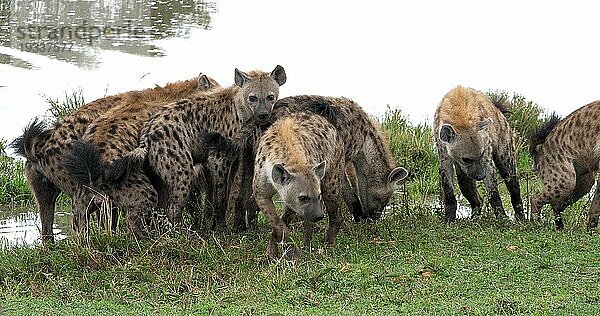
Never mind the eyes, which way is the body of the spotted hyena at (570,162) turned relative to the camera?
to the viewer's right

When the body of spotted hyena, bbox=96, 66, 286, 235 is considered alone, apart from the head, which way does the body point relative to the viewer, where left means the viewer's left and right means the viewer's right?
facing away from the viewer and to the right of the viewer

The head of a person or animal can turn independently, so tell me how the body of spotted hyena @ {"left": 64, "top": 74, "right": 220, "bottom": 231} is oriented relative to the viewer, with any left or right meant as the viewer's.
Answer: facing away from the viewer and to the right of the viewer

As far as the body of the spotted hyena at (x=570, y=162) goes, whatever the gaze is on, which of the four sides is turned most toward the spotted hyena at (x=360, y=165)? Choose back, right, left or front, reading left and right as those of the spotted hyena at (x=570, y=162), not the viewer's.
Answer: back
